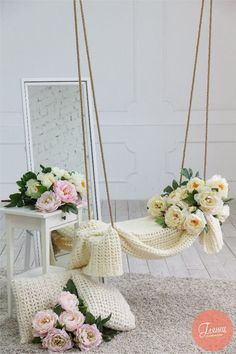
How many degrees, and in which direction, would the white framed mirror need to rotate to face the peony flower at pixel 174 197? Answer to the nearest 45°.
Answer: approximately 45° to its left

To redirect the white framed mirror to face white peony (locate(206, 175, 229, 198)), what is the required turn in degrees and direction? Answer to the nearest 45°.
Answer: approximately 45° to its left

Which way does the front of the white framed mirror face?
toward the camera

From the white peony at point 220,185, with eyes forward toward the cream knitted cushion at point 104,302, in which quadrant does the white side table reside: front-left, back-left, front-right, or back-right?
front-right
